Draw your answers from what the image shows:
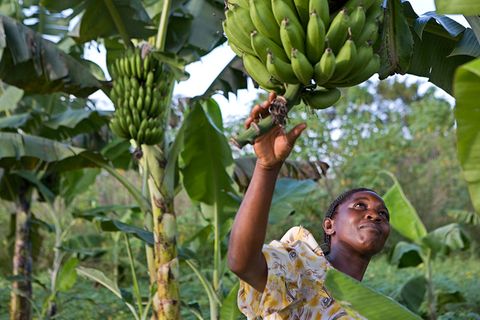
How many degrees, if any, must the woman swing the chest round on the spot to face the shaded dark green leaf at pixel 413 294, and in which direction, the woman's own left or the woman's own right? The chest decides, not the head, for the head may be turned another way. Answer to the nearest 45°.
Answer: approximately 135° to the woman's own left

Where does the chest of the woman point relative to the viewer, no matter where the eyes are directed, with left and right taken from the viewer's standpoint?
facing the viewer and to the right of the viewer

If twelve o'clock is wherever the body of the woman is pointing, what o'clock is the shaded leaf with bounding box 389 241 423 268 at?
The shaded leaf is roughly at 8 o'clock from the woman.

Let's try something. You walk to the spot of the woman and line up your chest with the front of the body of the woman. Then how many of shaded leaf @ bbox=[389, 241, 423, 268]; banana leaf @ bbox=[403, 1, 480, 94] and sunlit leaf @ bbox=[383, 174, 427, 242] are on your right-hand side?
0
